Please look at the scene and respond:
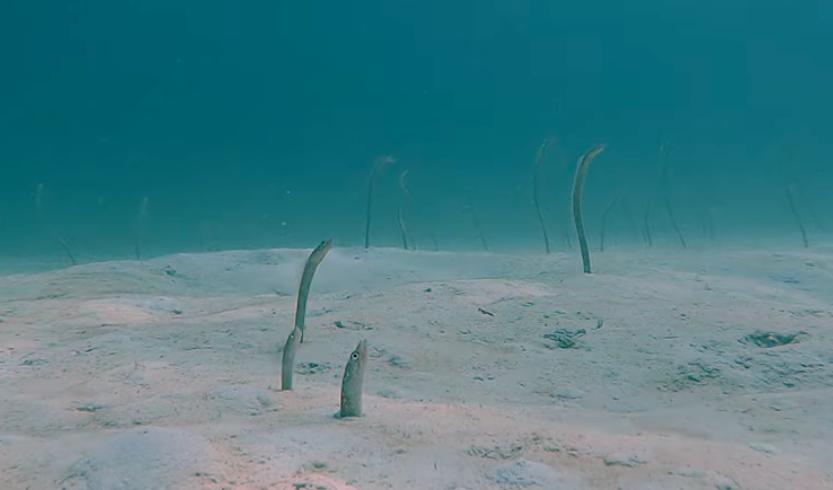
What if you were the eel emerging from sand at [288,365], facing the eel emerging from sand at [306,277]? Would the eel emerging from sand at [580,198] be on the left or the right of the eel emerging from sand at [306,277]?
right

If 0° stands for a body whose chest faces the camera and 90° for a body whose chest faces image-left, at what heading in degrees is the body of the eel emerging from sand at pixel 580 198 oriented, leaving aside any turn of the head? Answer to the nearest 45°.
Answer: approximately 270°

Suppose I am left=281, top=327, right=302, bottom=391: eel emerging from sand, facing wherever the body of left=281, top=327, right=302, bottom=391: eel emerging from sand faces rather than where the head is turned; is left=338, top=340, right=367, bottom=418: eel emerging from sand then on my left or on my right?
on my right

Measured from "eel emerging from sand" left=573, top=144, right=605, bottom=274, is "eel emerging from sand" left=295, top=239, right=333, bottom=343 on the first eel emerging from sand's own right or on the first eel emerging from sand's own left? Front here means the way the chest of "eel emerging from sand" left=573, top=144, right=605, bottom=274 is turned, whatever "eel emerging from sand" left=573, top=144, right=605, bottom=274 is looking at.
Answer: on the first eel emerging from sand's own right

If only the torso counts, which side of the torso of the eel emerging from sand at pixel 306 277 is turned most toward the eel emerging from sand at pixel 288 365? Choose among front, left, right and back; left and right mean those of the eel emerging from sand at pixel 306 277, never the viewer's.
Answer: right

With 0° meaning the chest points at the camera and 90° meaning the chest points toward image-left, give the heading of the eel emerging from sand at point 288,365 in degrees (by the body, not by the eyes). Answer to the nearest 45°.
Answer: approximately 270°

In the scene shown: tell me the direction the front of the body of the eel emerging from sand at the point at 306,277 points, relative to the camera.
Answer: to the viewer's right
